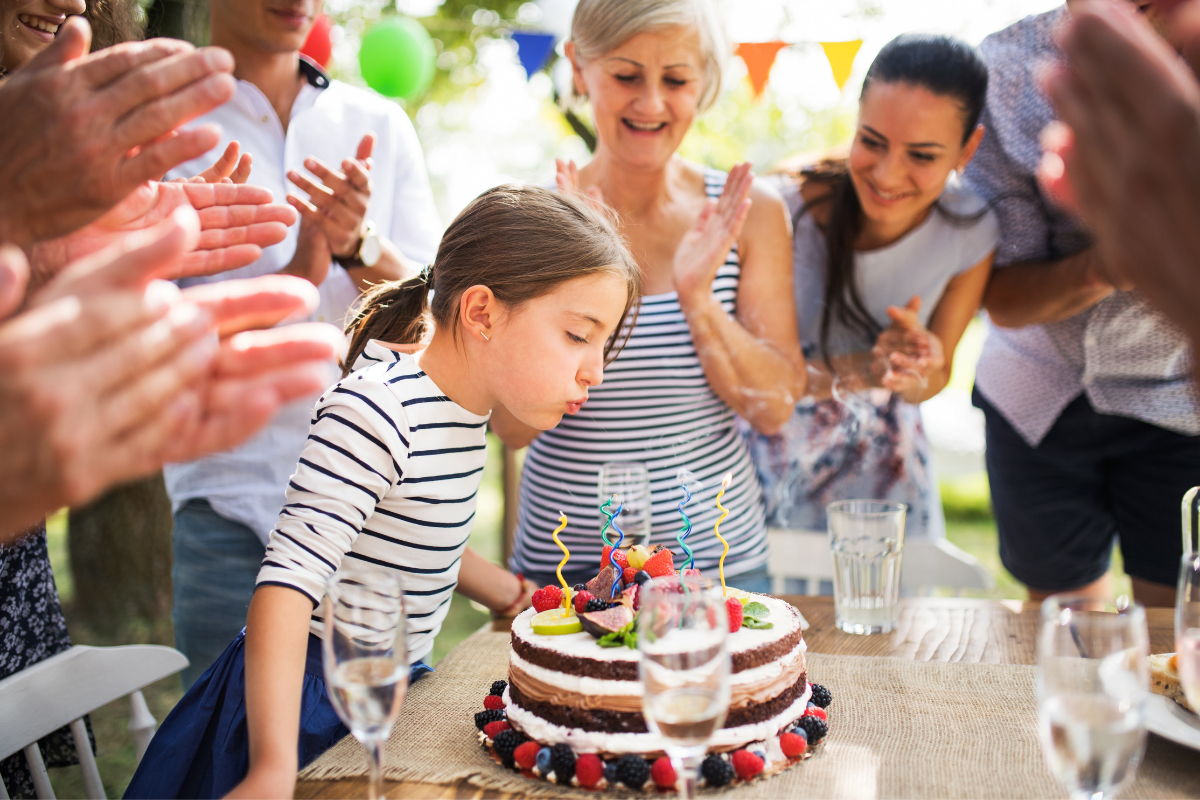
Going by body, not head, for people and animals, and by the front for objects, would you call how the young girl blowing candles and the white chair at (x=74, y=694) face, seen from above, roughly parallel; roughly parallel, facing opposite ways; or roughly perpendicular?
roughly parallel

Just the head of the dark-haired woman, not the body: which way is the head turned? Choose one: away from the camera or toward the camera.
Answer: toward the camera

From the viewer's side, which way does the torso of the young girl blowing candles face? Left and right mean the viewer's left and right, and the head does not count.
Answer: facing the viewer and to the right of the viewer

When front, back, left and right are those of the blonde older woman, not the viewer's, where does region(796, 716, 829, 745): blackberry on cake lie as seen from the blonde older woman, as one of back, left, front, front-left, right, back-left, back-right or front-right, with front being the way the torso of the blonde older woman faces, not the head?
front

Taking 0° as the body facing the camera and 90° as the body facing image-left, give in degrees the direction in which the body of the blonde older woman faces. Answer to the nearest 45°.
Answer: approximately 0°

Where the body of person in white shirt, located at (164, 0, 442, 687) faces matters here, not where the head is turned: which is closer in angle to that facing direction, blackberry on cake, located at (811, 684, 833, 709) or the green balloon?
the blackberry on cake

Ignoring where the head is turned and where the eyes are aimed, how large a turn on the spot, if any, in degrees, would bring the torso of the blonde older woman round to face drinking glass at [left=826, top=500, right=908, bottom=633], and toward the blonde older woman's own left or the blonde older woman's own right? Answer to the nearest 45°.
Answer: approximately 45° to the blonde older woman's own left

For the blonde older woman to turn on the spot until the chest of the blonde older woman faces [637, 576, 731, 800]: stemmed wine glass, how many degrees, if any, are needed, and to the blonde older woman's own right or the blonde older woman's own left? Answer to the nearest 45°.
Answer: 0° — they already face it

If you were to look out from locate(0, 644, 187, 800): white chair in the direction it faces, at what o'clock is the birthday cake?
The birthday cake is roughly at 12 o'clock from the white chair.

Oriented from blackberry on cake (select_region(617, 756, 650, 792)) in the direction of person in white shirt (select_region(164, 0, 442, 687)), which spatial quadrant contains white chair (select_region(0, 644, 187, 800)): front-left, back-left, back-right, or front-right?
front-left

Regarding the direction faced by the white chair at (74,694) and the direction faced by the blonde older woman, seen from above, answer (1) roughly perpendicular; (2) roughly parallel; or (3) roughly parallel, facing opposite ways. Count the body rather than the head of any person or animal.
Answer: roughly perpendicular

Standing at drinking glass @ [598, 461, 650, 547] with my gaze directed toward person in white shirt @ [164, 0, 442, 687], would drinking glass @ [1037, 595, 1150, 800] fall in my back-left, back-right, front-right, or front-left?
back-left

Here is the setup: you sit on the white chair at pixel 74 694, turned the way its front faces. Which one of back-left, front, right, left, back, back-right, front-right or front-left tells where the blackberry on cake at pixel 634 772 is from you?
front
